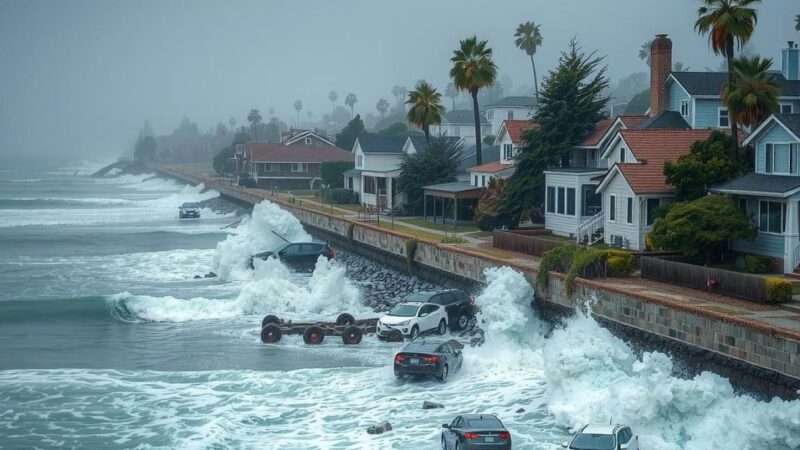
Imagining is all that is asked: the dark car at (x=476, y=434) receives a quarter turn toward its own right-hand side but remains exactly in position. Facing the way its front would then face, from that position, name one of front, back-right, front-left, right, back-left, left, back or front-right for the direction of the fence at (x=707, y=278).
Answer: front

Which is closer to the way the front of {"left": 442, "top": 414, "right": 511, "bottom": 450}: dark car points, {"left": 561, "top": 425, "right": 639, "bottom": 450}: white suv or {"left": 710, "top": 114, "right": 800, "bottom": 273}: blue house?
the blue house

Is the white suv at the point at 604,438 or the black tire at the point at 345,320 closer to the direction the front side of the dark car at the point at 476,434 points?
the black tire

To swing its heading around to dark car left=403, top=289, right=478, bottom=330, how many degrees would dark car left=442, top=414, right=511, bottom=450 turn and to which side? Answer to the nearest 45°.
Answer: approximately 45° to its right

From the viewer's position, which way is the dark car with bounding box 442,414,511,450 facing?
facing away from the viewer and to the left of the viewer

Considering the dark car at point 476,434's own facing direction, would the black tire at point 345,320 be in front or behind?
in front

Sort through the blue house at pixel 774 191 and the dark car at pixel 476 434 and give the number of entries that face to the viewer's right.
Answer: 0

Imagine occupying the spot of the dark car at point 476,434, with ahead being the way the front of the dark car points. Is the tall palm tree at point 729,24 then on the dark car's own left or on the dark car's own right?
on the dark car's own right

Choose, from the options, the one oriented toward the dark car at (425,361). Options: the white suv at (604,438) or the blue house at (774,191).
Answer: the blue house

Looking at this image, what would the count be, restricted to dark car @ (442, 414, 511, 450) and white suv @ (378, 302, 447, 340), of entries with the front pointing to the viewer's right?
0

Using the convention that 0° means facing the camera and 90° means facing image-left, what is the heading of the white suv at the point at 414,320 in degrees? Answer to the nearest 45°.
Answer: approximately 45°
